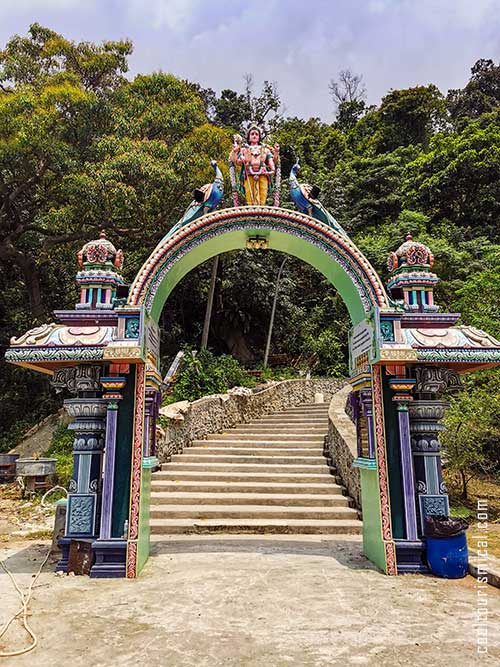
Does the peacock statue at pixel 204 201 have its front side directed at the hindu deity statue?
yes

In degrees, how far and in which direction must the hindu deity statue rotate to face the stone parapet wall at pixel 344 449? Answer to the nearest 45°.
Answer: approximately 135° to its left

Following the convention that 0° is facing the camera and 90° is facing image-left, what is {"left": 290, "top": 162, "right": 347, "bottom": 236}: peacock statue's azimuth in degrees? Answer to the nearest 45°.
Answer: approximately 90°

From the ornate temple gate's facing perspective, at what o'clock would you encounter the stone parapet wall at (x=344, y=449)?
The stone parapet wall is roughly at 7 o'clock from the ornate temple gate.

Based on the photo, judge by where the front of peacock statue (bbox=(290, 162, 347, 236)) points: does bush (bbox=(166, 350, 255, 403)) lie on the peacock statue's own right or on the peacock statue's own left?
on the peacock statue's own right

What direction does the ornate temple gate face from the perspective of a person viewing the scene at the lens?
facing the viewer

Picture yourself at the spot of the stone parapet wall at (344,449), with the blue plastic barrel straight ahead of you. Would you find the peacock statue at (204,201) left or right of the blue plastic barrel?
right

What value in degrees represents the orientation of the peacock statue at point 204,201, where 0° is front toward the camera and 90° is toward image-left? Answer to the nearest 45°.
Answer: approximately 270°

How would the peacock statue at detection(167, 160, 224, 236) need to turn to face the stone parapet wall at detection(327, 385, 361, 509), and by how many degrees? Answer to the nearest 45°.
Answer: approximately 45° to its left

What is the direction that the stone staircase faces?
toward the camera
